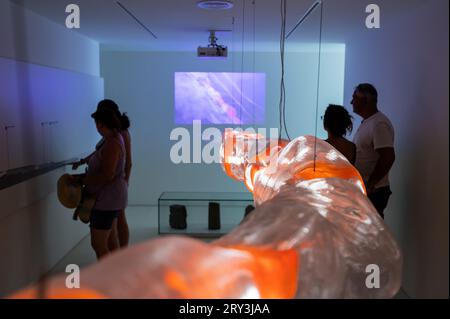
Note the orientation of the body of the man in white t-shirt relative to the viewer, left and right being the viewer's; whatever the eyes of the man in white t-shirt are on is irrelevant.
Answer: facing to the left of the viewer

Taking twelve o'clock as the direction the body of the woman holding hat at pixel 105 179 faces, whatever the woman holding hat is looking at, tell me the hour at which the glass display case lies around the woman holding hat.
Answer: The glass display case is roughly at 4 o'clock from the woman holding hat.

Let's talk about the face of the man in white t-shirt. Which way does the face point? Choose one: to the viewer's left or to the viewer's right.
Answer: to the viewer's left

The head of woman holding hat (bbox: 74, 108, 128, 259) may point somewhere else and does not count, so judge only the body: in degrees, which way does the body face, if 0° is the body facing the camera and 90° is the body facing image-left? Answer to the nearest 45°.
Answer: approximately 90°

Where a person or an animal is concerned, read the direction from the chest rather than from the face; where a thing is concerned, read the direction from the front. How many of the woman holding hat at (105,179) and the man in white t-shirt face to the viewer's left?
2

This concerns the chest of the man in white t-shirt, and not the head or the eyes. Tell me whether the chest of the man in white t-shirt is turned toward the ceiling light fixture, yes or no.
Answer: yes

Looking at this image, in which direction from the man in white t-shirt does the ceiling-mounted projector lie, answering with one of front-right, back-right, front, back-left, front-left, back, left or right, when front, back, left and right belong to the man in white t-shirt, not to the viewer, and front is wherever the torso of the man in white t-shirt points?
front-right

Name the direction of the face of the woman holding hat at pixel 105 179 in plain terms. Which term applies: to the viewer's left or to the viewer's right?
to the viewer's left

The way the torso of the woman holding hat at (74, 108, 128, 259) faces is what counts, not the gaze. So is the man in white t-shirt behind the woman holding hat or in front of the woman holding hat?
behind

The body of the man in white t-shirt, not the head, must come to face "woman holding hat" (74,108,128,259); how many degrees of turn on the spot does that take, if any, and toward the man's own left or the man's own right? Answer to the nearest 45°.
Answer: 0° — they already face them
